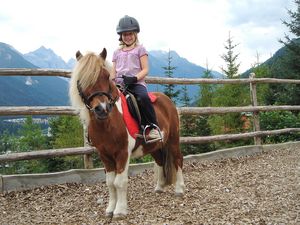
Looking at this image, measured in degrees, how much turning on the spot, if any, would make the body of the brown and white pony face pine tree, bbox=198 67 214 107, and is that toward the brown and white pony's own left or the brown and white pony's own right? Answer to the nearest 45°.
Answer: approximately 135° to the brown and white pony's own right

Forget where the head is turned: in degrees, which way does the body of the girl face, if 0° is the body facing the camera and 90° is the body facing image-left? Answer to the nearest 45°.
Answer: approximately 45°

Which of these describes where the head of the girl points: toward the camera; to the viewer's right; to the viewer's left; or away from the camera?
toward the camera

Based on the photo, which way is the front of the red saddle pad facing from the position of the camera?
facing the viewer and to the left of the viewer

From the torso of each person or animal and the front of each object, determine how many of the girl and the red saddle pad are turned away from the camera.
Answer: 0

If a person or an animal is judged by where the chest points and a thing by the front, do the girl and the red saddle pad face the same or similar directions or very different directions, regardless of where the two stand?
same or similar directions

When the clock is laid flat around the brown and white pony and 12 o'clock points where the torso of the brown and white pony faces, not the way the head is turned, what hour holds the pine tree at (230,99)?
The pine tree is roughly at 5 o'clock from the brown and white pony.

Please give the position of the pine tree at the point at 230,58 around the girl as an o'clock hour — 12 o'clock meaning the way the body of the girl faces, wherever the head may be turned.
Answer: The pine tree is roughly at 5 o'clock from the girl.

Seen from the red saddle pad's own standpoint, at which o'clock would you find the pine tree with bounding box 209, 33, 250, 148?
The pine tree is roughly at 5 o'clock from the red saddle pad.
